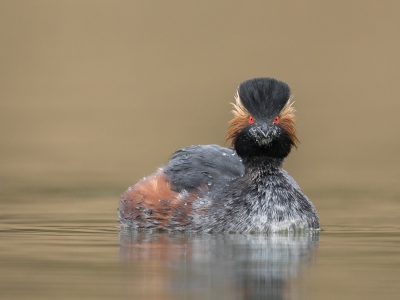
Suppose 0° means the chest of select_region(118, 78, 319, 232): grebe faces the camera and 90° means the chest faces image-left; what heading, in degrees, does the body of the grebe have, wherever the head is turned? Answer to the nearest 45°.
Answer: approximately 315°
